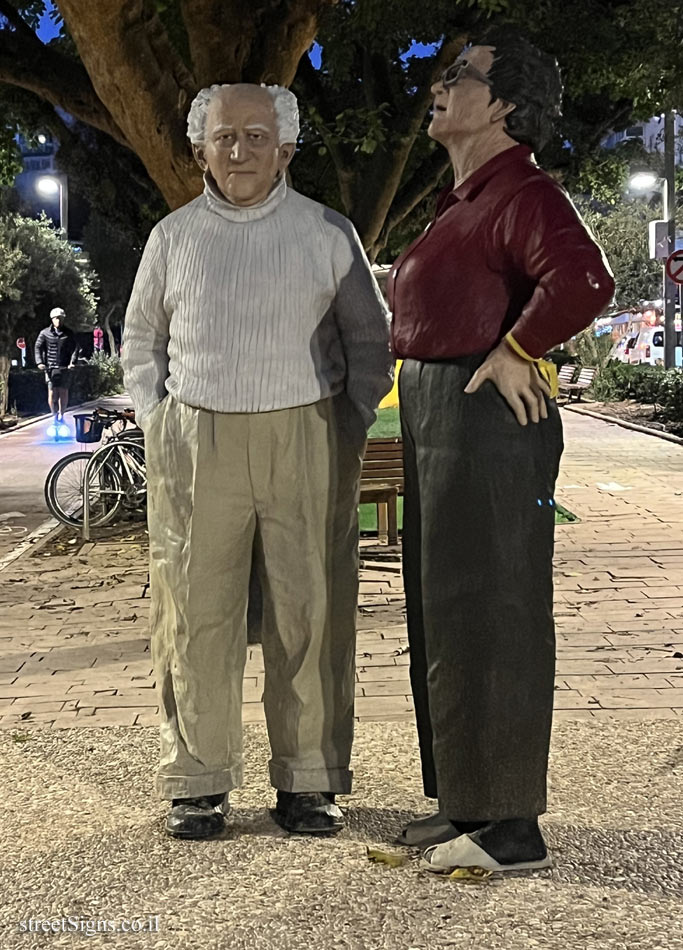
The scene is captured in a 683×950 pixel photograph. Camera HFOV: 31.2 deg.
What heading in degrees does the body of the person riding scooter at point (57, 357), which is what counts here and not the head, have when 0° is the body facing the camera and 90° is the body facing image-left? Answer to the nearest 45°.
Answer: approximately 0°

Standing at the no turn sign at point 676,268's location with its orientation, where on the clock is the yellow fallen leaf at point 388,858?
The yellow fallen leaf is roughly at 12 o'clock from the no turn sign.

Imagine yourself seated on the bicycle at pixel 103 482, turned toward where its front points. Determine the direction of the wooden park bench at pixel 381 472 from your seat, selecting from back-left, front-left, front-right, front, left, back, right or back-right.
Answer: back-left

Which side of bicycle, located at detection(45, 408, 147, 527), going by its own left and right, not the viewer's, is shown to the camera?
left

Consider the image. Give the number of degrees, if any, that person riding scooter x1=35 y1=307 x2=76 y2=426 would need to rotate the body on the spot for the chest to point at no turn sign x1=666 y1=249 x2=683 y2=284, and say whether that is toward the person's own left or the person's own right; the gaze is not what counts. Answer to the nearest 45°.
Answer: approximately 45° to the person's own left

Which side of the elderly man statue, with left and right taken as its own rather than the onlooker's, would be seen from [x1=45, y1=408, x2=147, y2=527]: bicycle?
back

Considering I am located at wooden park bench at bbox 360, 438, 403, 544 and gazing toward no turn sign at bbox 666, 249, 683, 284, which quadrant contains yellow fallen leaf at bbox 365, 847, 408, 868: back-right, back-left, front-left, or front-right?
back-right

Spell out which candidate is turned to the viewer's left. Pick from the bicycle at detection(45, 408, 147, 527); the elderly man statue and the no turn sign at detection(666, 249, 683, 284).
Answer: the bicycle

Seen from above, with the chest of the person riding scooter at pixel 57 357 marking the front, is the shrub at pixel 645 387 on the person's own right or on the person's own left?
on the person's own left

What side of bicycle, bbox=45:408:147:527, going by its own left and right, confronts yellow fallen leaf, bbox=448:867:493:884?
left

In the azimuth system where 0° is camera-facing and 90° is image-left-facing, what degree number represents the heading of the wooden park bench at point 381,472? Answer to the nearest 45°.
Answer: approximately 0°

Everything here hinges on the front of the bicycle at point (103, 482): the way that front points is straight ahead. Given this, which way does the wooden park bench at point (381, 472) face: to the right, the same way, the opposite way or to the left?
to the left
